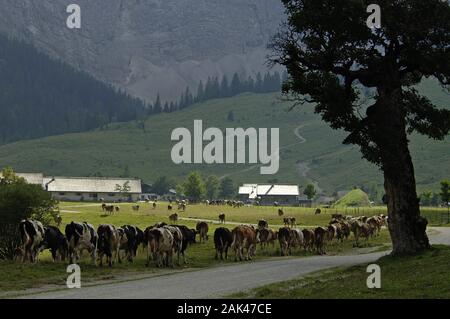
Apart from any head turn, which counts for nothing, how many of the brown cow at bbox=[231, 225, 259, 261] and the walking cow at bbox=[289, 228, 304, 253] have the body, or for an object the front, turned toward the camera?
0

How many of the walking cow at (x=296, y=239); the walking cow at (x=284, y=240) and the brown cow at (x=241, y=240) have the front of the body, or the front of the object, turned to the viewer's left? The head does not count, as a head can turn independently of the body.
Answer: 0

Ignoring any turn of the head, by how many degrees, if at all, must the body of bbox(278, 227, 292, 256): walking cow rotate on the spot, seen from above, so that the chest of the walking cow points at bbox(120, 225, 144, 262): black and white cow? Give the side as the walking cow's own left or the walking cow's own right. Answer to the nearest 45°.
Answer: approximately 135° to the walking cow's own left

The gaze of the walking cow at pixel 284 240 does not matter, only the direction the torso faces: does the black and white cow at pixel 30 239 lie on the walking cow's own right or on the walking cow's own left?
on the walking cow's own left

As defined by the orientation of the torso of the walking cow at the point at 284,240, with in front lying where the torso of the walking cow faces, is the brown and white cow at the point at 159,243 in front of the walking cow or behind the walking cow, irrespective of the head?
behind

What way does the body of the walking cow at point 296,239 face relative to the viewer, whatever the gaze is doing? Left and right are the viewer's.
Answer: facing away from the viewer and to the right of the viewer

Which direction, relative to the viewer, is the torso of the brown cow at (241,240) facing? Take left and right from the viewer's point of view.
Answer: facing away from the viewer and to the right of the viewer

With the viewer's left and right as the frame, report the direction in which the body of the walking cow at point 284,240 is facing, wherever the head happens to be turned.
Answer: facing away from the viewer
